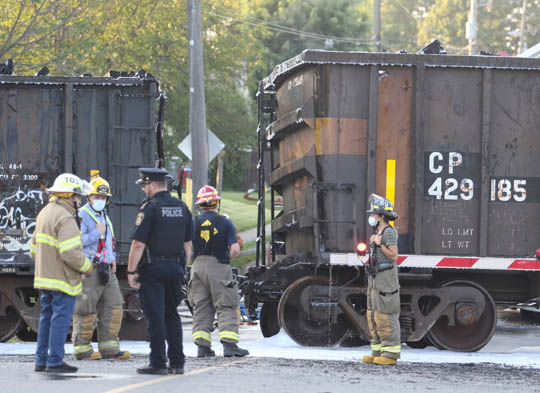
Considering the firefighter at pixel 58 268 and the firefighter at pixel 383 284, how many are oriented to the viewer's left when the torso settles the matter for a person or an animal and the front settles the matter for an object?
1

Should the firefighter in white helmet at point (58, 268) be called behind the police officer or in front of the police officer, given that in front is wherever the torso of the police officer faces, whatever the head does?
in front

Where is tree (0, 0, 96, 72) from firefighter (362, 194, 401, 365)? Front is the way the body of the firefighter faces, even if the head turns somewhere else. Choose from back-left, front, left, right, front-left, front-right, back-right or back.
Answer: front-right

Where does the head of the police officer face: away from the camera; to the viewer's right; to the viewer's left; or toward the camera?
to the viewer's left

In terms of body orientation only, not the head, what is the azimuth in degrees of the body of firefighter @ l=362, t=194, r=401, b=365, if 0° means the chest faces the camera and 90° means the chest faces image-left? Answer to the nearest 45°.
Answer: approximately 90°

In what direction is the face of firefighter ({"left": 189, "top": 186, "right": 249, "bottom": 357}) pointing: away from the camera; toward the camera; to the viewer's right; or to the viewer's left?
away from the camera
